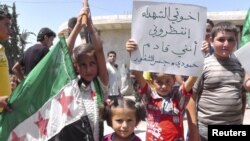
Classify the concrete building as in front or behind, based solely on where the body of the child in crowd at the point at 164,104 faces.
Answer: behind

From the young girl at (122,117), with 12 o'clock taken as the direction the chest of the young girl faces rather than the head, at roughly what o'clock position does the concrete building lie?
The concrete building is roughly at 6 o'clock from the young girl.

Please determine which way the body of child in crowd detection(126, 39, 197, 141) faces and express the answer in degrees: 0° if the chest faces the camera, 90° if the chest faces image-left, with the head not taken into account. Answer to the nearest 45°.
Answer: approximately 0°

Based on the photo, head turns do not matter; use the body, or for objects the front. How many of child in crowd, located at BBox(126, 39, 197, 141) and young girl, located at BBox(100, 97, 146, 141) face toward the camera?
2

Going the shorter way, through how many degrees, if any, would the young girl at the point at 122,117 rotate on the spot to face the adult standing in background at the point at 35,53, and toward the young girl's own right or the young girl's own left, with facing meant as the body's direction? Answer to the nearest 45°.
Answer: approximately 135° to the young girl's own right

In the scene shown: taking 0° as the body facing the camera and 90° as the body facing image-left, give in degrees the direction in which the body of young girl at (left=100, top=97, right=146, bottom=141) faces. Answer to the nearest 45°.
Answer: approximately 0°

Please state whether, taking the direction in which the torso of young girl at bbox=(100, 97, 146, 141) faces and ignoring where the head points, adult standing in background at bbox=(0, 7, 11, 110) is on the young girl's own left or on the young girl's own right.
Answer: on the young girl's own right

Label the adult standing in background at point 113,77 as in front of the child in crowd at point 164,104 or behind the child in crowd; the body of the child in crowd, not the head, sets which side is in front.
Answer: behind

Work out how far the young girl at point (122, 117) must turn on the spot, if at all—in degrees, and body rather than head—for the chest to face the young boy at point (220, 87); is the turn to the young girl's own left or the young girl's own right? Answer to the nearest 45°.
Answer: approximately 90° to the young girl's own left
